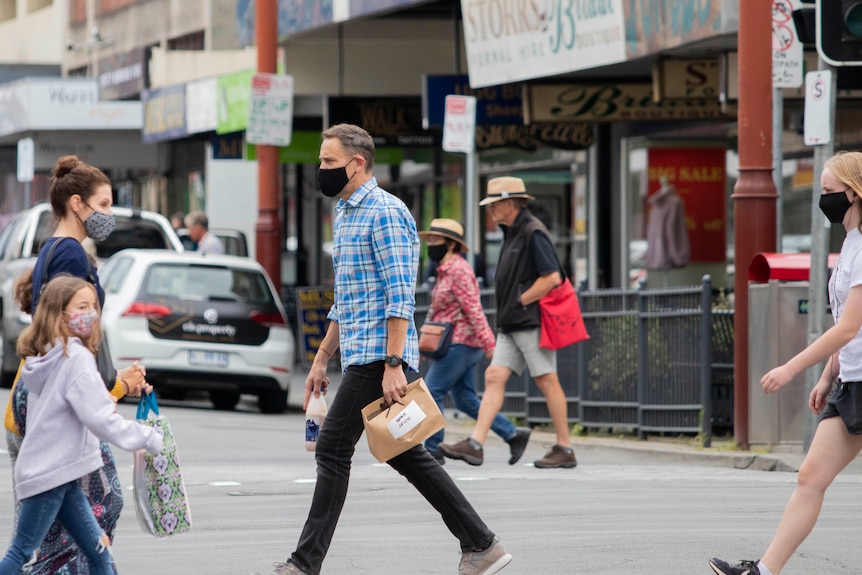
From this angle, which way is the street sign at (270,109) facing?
toward the camera

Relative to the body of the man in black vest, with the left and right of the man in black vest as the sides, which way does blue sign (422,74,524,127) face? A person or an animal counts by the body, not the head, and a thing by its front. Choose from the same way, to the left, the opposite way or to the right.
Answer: to the left

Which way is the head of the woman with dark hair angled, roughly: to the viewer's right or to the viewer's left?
to the viewer's right

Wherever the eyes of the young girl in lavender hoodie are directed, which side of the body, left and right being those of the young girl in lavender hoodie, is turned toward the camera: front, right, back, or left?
right

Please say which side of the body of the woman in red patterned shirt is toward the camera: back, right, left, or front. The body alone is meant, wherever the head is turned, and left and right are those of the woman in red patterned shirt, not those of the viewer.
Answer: left

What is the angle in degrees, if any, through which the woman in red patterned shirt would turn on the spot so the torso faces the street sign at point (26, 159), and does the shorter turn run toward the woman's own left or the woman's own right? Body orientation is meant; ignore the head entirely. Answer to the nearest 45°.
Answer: approximately 45° to the woman's own right

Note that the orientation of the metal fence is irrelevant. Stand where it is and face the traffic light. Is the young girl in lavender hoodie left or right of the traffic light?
right

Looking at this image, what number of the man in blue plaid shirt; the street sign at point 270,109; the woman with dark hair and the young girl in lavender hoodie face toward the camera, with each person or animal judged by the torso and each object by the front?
1

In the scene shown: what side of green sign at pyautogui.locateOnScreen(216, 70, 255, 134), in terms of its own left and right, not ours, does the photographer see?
front

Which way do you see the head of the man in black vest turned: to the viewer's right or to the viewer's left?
to the viewer's left

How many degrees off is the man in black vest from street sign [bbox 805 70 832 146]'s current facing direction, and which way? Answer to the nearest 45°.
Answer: approximately 90° to its right

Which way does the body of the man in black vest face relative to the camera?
to the viewer's left
